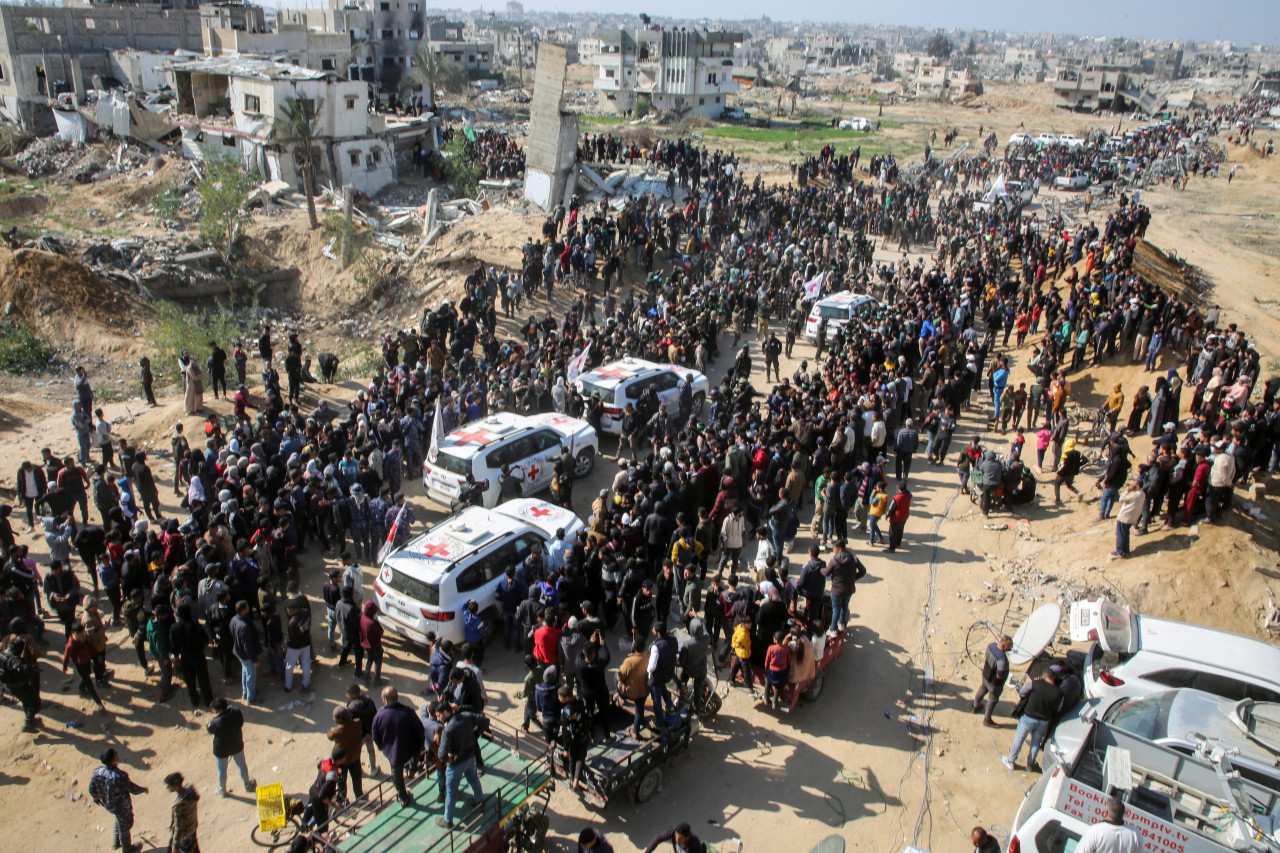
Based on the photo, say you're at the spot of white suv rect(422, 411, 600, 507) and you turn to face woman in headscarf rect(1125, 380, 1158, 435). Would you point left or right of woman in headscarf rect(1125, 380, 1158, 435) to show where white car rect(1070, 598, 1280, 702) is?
right

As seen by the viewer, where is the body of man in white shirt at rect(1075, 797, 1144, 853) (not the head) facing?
away from the camera

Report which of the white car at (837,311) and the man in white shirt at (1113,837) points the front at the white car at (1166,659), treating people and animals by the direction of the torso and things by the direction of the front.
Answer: the man in white shirt
